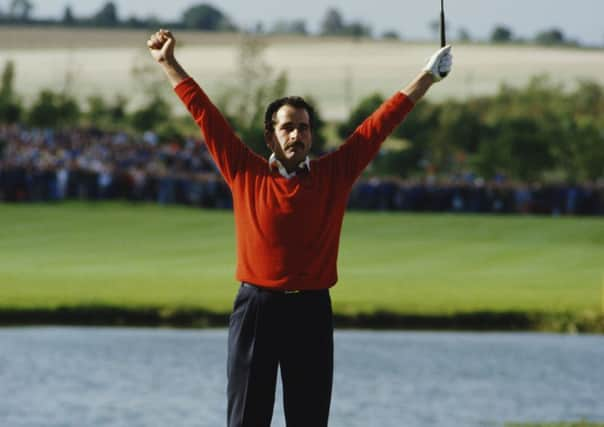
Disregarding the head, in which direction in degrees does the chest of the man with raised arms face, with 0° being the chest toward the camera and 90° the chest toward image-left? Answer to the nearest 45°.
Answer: approximately 0°
